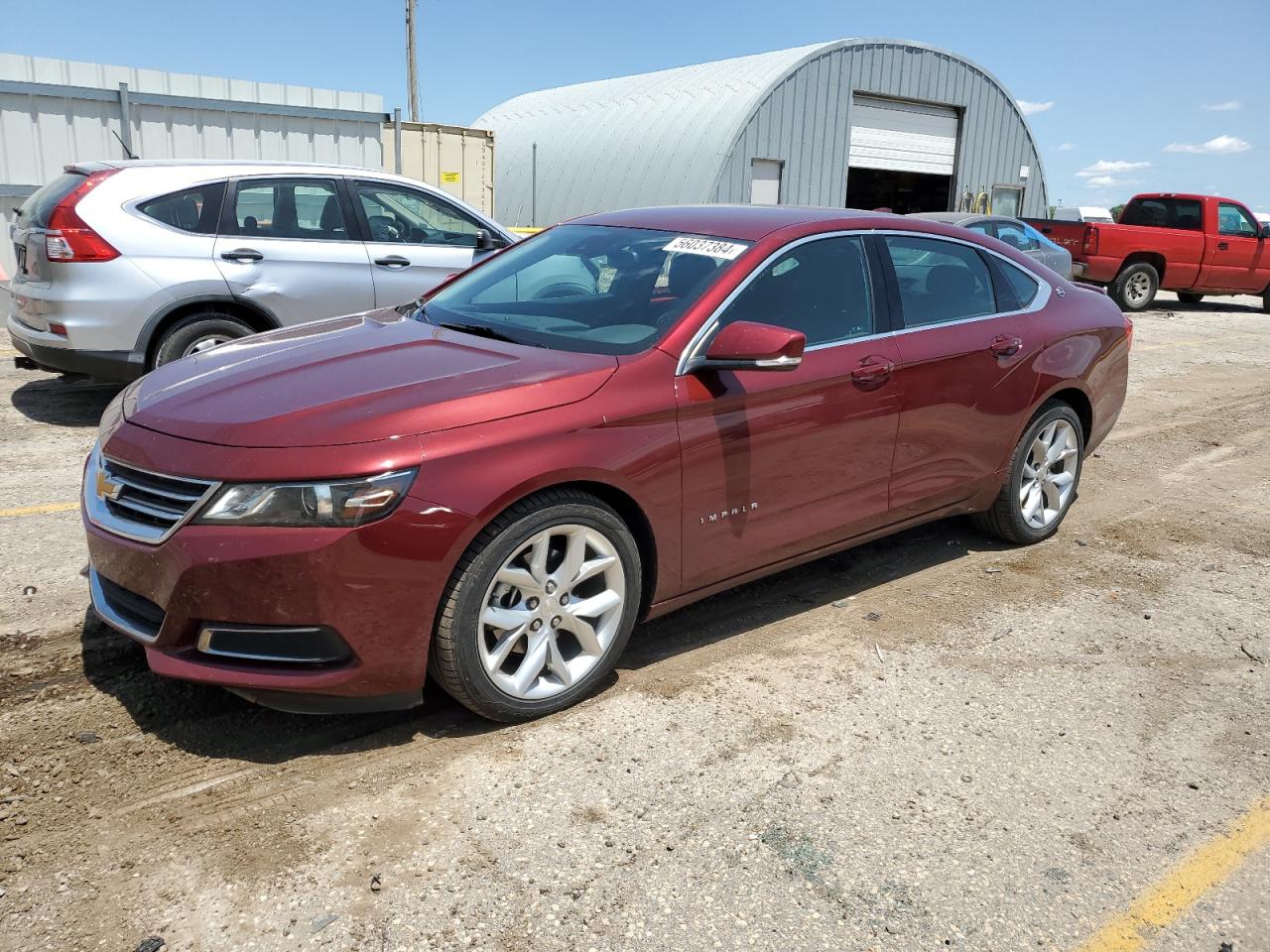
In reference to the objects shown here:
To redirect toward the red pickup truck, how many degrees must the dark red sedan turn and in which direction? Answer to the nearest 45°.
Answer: approximately 180°

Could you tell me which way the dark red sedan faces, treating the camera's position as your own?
facing the viewer and to the left of the viewer

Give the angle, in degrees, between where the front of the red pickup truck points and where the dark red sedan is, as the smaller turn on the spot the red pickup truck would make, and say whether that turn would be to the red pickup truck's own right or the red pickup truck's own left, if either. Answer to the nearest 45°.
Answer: approximately 135° to the red pickup truck's own right

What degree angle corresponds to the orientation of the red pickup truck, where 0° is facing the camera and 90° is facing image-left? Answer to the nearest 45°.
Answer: approximately 225°

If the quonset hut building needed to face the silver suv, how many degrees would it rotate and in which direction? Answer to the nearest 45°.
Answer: approximately 45° to its right

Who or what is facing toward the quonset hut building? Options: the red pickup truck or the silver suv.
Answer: the silver suv

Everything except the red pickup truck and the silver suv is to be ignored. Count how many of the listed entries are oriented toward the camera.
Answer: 0

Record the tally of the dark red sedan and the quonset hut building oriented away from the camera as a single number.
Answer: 0

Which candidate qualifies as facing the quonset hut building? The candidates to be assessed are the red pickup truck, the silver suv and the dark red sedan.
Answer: the silver suv

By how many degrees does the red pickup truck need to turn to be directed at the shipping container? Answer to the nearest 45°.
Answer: approximately 180°

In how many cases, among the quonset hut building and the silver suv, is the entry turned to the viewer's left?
0

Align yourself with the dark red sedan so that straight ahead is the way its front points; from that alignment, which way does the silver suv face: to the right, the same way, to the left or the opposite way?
the opposite way

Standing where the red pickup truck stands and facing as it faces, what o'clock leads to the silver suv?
The silver suv is roughly at 5 o'clock from the red pickup truck.

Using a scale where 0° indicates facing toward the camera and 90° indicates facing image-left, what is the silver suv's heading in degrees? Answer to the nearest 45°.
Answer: approximately 225°
